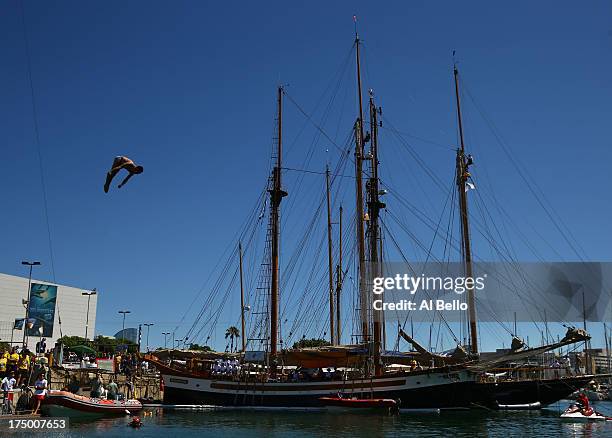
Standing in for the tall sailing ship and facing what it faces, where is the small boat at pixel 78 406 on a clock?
The small boat is roughly at 5 o'clock from the tall sailing ship.

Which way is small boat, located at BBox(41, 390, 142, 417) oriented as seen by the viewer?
to the viewer's left

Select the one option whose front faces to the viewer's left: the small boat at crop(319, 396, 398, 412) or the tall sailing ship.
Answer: the small boat

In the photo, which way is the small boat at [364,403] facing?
to the viewer's left

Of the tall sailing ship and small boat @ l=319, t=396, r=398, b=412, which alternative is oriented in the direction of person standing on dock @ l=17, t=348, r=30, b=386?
the small boat

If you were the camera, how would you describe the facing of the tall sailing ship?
facing to the right of the viewer

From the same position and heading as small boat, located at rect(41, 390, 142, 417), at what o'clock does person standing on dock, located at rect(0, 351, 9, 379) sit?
The person standing on dock is roughly at 1 o'clock from the small boat.

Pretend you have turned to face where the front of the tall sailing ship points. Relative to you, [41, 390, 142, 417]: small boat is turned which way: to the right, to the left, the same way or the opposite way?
the opposite way

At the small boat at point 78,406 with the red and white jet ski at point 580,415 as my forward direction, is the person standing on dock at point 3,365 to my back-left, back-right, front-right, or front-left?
back-left

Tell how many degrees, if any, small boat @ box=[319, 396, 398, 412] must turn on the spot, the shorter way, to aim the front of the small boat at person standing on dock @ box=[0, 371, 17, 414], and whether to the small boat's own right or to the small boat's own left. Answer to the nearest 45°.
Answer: approximately 45° to the small boat's own left
